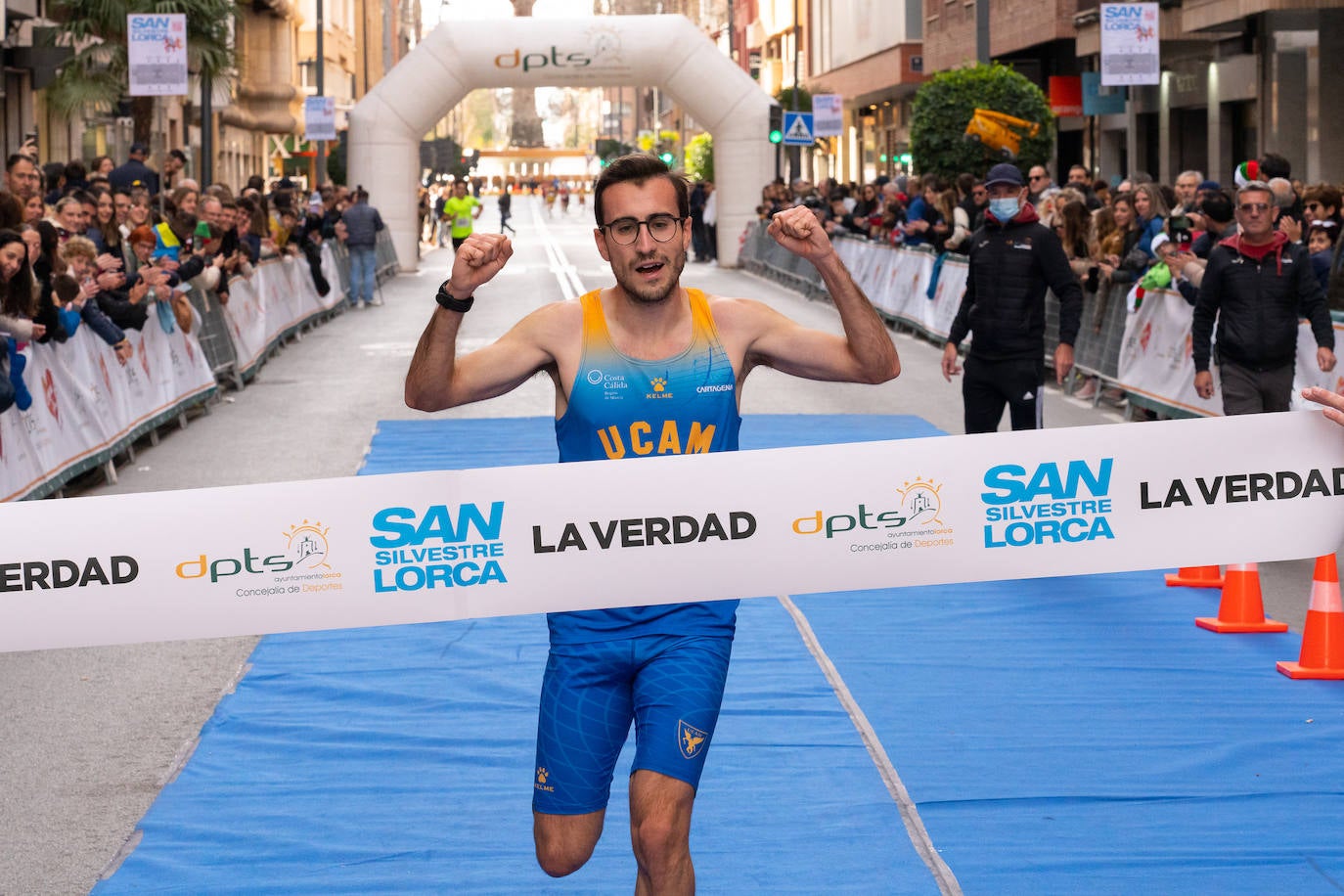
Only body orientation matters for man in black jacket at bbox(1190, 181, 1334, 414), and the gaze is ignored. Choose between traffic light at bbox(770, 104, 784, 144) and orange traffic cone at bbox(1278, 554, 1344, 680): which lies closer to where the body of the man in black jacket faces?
the orange traffic cone

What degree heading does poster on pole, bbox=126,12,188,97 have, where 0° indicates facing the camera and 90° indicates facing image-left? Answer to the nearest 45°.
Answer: approximately 0°

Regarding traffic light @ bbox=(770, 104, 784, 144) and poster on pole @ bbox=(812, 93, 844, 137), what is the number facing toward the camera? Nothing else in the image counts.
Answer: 2

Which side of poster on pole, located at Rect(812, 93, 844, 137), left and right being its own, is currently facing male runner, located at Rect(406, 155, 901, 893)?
front

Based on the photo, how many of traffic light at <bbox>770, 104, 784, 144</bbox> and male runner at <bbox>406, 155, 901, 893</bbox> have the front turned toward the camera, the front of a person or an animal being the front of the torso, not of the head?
2

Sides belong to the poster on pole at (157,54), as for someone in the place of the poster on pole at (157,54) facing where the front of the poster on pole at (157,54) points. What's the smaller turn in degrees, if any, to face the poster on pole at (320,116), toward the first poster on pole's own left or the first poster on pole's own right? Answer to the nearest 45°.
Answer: approximately 180°

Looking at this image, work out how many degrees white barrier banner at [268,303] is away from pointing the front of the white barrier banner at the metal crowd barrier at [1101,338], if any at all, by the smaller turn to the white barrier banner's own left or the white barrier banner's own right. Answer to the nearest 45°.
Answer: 0° — it already faces it

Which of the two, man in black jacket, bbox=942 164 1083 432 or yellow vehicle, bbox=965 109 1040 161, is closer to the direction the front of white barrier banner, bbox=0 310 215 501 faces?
the man in black jacket
